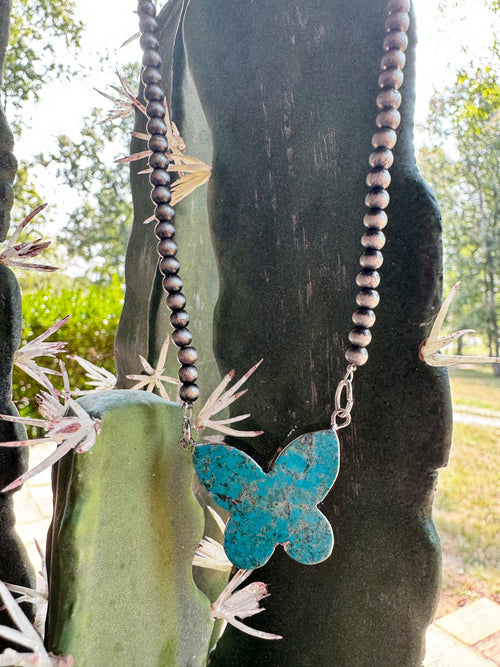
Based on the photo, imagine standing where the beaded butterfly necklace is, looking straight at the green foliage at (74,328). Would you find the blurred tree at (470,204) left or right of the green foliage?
right

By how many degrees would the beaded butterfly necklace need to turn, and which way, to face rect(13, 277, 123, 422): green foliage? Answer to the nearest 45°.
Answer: approximately 135° to its right

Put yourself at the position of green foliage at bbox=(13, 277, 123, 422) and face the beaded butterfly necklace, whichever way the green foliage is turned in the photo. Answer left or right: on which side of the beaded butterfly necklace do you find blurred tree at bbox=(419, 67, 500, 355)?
left

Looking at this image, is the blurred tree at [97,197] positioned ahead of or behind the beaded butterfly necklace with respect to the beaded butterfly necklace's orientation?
behind

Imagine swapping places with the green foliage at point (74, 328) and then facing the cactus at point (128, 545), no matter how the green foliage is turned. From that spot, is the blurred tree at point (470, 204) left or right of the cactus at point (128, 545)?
left

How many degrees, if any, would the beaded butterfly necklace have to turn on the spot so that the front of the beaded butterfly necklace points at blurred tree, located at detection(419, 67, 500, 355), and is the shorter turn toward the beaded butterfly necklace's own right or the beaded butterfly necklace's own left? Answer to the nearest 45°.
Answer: approximately 135° to the beaded butterfly necklace's own left
